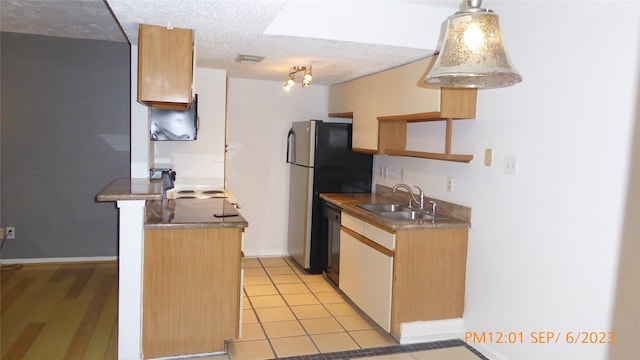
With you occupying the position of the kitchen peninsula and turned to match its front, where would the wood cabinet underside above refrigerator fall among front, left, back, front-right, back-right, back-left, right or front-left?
front-left

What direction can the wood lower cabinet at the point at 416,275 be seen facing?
to the viewer's left

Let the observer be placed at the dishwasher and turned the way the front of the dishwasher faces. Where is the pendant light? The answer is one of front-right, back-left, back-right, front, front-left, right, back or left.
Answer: left

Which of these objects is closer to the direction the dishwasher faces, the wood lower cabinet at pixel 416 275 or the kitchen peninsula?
the kitchen peninsula

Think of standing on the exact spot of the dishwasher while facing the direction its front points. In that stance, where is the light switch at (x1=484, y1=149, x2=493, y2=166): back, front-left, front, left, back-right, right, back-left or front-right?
back-left

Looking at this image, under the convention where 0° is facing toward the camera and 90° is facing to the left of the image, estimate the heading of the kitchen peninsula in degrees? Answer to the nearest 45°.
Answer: approximately 270°

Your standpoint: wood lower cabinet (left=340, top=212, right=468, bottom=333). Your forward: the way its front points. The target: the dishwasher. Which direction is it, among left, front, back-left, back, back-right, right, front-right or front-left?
front-right

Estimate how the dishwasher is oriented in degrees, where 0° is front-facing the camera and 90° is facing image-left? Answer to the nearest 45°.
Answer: approximately 90°

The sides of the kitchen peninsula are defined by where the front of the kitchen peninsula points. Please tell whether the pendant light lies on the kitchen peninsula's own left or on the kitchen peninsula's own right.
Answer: on the kitchen peninsula's own right

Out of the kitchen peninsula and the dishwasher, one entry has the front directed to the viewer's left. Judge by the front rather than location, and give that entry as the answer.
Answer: the dishwasher

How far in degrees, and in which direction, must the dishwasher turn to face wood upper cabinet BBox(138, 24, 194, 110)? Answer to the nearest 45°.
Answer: approximately 45° to its left
